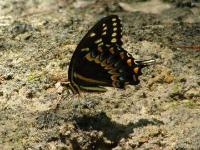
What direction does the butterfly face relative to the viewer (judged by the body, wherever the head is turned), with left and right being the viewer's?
facing to the left of the viewer
